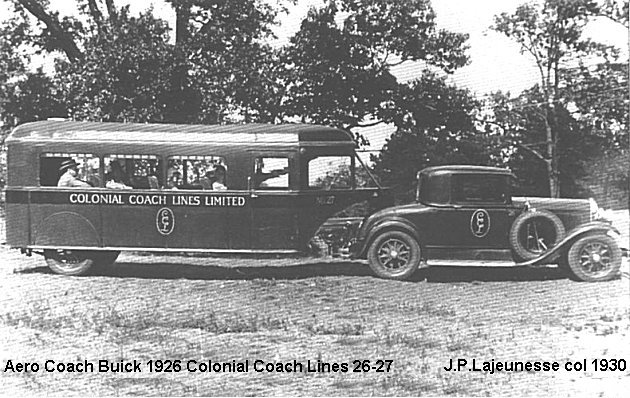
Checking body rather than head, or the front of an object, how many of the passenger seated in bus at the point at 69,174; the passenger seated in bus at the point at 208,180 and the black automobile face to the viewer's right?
3

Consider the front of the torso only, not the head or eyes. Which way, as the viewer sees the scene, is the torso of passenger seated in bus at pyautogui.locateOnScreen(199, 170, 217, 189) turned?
to the viewer's right

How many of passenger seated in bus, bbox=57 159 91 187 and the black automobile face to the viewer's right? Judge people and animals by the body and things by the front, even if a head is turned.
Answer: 2

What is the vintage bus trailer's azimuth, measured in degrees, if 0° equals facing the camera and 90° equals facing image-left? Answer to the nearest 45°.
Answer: approximately 270°

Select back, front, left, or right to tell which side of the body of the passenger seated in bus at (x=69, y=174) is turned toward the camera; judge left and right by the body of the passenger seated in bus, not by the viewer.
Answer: right

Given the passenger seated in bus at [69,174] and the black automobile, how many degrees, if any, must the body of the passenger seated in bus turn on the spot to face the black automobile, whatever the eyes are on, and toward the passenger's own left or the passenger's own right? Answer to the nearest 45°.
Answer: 0° — they already face it

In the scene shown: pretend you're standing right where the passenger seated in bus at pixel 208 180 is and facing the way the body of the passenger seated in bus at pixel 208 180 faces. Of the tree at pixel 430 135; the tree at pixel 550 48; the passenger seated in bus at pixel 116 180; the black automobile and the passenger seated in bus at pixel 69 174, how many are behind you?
2

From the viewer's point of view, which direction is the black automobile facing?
to the viewer's right

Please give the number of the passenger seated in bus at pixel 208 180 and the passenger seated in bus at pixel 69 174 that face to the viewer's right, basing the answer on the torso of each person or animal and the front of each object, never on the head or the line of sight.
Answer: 2

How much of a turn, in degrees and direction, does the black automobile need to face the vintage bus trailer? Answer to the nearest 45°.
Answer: approximately 180°

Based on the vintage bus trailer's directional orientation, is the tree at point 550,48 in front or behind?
in front
